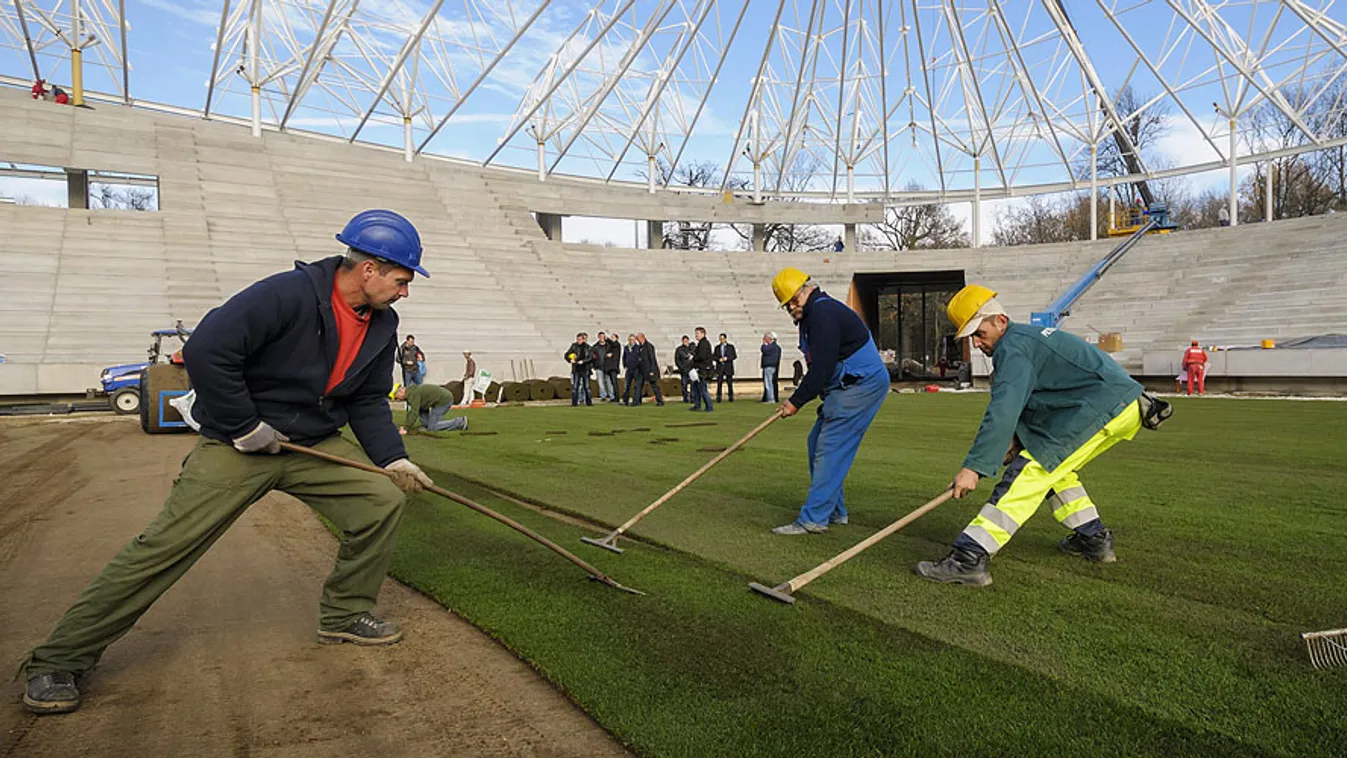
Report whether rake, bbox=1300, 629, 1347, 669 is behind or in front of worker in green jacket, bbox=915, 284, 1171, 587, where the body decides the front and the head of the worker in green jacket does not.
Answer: behind

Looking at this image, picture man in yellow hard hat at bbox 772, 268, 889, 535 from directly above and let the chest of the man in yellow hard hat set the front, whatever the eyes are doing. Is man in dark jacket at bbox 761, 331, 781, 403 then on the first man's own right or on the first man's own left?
on the first man's own right

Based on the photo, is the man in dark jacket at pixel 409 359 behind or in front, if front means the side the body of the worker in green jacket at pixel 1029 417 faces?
in front

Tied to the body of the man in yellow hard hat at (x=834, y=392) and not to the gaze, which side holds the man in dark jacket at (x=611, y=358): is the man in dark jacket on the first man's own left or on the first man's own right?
on the first man's own right

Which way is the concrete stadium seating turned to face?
toward the camera

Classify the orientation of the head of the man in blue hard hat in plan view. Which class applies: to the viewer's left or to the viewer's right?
to the viewer's right

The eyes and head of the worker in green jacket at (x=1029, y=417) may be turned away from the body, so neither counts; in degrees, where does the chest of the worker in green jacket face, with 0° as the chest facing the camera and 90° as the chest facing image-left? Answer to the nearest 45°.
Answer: approximately 90°

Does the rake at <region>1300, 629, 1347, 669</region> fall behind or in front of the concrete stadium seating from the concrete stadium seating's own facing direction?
in front

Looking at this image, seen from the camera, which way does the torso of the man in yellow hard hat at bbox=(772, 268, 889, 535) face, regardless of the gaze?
to the viewer's left
